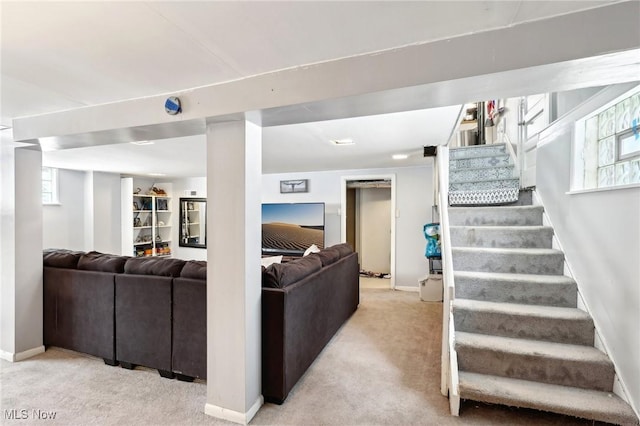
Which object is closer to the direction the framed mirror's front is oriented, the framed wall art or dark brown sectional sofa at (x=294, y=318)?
the dark brown sectional sofa

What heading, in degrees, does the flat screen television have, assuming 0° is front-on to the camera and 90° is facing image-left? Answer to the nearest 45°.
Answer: approximately 0°

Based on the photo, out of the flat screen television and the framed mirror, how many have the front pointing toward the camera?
2

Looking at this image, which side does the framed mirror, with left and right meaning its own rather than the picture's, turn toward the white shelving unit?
right

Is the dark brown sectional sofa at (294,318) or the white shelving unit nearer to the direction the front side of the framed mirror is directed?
the dark brown sectional sofa

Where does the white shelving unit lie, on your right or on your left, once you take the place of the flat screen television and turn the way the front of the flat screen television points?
on your right

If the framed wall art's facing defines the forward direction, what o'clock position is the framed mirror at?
The framed mirror is roughly at 4 o'clock from the framed wall art.
